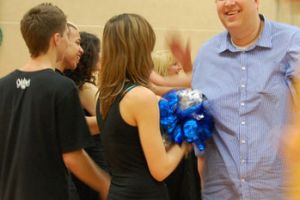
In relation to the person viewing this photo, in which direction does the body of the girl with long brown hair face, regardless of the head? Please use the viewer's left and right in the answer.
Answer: facing away from the viewer and to the right of the viewer

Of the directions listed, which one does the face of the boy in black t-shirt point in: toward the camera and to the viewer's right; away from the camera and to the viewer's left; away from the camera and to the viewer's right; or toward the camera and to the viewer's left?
away from the camera and to the viewer's right

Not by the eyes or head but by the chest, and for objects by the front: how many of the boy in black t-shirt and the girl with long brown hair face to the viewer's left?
0

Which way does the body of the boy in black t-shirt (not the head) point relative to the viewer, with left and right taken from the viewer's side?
facing away from the viewer and to the right of the viewer

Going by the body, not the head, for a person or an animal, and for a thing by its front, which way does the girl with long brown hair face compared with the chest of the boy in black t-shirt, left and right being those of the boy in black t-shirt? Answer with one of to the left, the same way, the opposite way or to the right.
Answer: the same way
